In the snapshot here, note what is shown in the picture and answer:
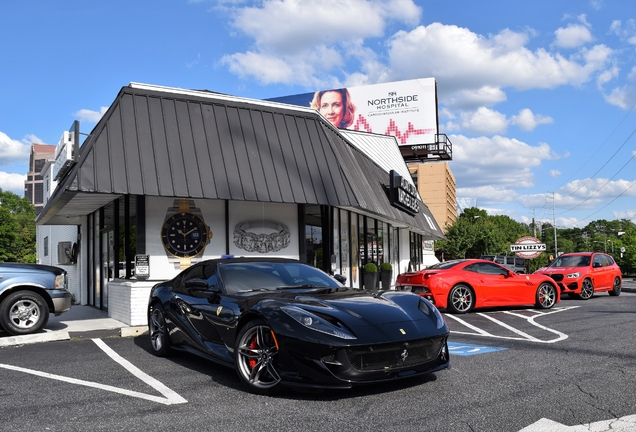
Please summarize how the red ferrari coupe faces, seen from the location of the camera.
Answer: facing away from the viewer and to the right of the viewer

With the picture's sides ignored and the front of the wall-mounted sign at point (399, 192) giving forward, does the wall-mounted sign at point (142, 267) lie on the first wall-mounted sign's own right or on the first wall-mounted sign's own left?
on the first wall-mounted sign's own right

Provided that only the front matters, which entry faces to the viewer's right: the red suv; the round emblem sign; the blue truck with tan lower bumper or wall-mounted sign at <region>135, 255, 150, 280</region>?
the blue truck with tan lower bumper

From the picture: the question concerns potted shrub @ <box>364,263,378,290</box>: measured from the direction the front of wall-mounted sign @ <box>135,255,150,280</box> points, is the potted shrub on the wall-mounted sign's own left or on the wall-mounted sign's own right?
on the wall-mounted sign's own left

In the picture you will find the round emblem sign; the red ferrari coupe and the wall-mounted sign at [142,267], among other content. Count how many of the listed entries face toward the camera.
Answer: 2

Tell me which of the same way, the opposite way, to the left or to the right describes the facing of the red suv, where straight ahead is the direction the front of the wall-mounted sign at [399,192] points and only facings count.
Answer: to the right

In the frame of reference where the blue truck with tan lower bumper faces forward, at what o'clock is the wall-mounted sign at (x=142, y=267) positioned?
The wall-mounted sign is roughly at 11 o'clock from the blue truck with tan lower bumper.

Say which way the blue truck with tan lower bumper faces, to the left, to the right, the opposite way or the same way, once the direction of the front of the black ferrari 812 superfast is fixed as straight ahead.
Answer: to the left

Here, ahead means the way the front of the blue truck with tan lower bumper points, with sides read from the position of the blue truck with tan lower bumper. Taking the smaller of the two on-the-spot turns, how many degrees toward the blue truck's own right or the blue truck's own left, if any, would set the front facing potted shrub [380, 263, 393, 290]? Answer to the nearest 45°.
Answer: approximately 45° to the blue truck's own left
